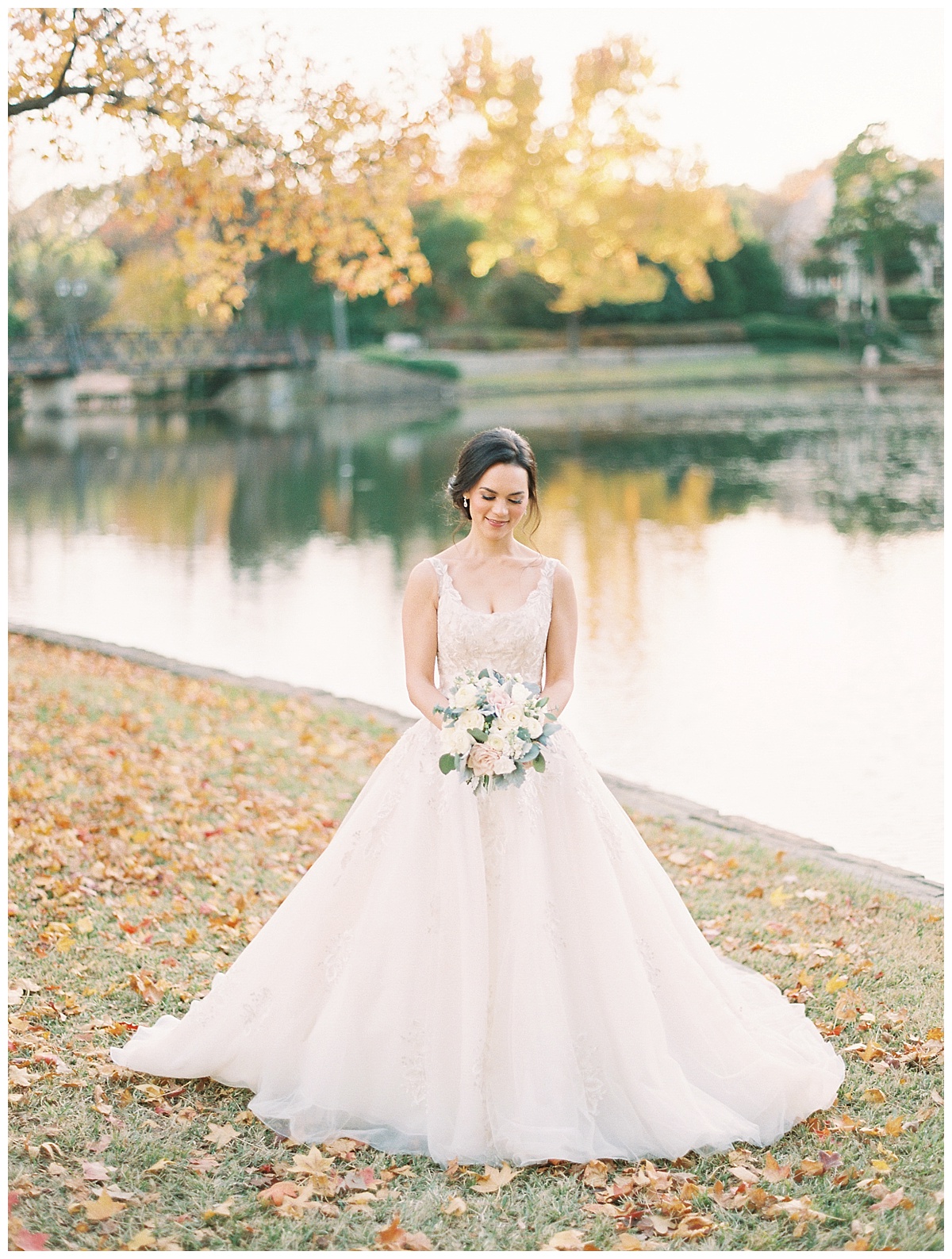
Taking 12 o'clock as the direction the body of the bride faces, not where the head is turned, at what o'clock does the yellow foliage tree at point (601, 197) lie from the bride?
The yellow foliage tree is roughly at 6 o'clock from the bride.

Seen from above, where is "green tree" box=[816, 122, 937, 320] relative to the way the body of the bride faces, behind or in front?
behind

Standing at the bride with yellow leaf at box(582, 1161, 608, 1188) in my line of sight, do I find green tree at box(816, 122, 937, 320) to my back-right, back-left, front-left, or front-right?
back-left

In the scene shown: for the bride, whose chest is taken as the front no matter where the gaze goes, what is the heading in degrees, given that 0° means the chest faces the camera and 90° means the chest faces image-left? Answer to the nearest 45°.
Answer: approximately 0°

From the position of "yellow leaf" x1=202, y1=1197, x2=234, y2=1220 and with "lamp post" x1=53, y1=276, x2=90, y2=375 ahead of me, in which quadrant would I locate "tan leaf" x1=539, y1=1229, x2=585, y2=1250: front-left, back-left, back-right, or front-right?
back-right
